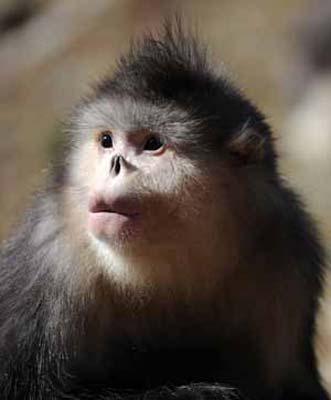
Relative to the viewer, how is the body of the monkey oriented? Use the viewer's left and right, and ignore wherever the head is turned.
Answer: facing the viewer and to the left of the viewer
